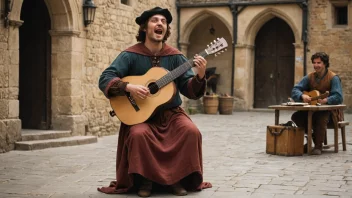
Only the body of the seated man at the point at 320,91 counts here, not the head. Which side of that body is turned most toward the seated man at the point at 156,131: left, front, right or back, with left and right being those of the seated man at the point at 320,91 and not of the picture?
front

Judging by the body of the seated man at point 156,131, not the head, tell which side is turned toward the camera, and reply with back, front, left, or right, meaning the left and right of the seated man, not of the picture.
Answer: front

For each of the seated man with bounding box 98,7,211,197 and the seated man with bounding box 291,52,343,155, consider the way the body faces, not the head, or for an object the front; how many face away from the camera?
0

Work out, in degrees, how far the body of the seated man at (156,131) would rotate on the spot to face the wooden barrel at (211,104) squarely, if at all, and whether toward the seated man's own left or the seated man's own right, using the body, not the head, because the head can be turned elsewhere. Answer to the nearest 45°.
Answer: approximately 180°

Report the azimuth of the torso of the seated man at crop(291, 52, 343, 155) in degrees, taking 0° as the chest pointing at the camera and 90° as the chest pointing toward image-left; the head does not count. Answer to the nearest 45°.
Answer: approximately 45°

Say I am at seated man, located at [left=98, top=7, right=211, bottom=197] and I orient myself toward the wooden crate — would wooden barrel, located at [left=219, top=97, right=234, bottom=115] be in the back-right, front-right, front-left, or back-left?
front-left
